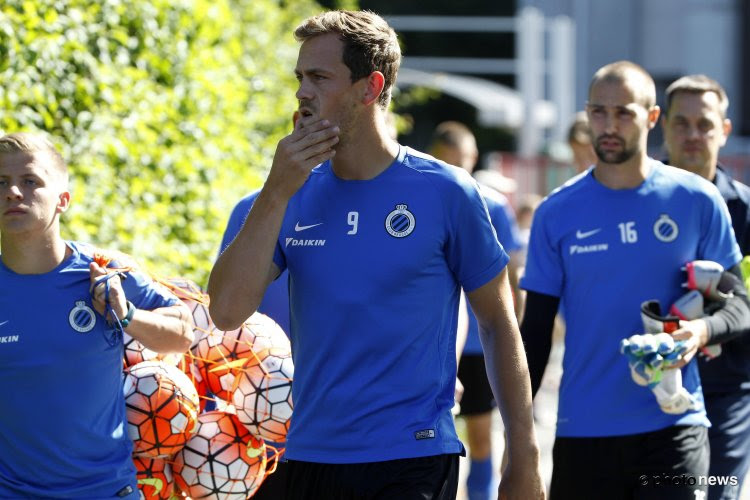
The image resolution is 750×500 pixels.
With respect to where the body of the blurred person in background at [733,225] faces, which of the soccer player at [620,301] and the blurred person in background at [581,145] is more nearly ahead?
the soccer player

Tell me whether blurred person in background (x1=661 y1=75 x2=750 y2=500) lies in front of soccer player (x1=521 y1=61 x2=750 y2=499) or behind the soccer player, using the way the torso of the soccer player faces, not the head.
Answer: behind

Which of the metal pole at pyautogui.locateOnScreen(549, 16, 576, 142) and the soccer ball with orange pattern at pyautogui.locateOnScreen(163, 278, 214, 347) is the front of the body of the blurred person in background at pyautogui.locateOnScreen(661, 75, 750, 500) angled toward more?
the soccer ball with orange pattern

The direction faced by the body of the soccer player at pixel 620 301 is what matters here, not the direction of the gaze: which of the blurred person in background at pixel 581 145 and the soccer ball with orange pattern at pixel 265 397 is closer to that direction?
the soccer ball with orange pattern

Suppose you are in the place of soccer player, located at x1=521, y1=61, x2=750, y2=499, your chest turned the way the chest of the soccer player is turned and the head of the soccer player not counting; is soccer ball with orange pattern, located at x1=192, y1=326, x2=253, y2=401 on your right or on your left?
on your right

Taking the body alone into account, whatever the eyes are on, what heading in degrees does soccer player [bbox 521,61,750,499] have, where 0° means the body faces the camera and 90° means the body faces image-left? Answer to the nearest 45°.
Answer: approximately 0°

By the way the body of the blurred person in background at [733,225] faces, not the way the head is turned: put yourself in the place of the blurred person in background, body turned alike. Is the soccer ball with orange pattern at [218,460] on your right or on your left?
on your right

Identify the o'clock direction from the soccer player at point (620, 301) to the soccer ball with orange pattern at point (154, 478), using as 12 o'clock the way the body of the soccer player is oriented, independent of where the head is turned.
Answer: The soccer ball with orange pattern is roughly at 2 o'clock from the soccer player.

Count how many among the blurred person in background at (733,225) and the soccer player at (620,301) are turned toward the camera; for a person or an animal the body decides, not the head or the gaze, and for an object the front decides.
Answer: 2
